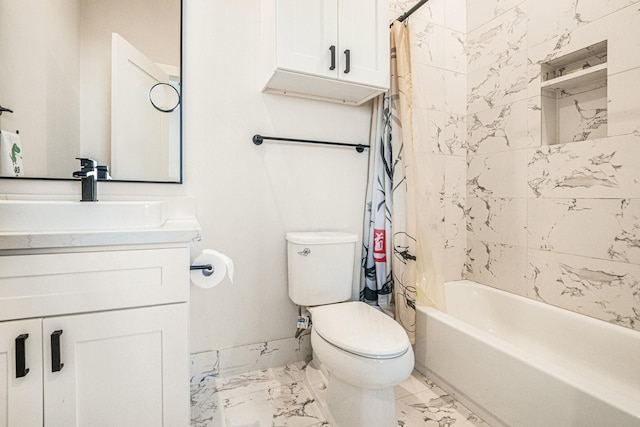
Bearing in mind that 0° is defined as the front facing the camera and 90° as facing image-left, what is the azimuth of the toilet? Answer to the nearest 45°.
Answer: approximately 315°

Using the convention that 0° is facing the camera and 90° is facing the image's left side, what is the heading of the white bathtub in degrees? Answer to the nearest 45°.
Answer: approximately 45°

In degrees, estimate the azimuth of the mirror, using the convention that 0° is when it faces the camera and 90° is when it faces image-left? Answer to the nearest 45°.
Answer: approximately 0°

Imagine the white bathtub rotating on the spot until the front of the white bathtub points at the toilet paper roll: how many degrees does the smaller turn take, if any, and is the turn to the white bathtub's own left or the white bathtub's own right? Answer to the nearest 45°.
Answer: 0° — it already faces it

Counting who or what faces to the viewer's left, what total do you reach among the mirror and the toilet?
0

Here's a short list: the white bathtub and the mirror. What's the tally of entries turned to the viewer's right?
0

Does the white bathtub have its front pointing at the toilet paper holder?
yes

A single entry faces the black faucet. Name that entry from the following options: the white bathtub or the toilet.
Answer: the white bathtub

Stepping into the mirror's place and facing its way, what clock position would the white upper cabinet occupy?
The white upper cabinet is roughly at 10 o'clock from the mirror.

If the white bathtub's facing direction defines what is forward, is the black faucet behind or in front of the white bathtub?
in front
